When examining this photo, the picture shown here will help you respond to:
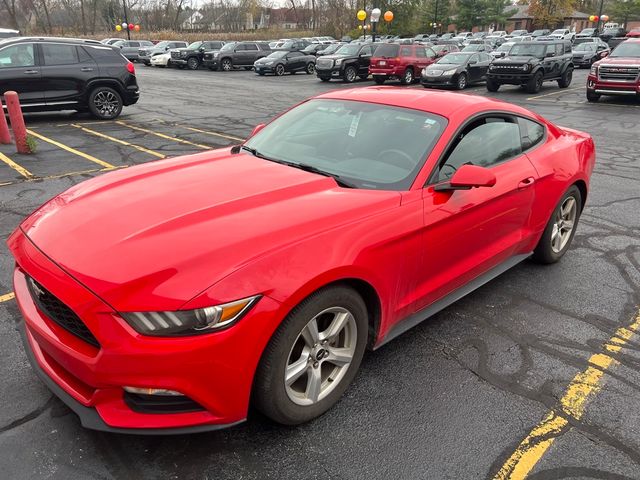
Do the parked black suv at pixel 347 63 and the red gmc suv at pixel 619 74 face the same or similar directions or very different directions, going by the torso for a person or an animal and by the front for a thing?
same or similar directions

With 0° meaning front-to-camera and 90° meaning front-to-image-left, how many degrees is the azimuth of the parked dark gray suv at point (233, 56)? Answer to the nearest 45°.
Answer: approximately 45°

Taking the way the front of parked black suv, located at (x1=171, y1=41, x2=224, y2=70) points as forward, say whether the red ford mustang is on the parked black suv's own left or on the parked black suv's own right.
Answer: on the parked black suv's own left

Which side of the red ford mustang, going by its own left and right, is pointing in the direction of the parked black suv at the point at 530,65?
back

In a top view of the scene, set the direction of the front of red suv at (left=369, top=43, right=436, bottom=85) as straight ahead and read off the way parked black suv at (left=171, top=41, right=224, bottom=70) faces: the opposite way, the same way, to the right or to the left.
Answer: the opposite way

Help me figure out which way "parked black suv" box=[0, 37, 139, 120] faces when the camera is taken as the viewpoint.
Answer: facing to the left of the viewer

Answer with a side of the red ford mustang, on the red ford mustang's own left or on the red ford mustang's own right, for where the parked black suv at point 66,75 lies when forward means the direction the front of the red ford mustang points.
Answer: on the red ford mustang's own right

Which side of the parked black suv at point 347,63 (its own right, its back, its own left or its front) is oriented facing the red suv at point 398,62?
left

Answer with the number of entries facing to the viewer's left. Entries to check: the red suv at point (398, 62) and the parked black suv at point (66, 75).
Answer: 1

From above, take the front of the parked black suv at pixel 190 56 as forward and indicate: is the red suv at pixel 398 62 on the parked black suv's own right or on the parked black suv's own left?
on the parked black suv's own left

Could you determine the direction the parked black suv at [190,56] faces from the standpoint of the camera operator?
facing the viewer and to the left of the viewer

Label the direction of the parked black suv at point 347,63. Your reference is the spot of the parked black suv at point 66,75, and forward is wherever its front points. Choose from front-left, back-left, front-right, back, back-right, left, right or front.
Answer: back-right

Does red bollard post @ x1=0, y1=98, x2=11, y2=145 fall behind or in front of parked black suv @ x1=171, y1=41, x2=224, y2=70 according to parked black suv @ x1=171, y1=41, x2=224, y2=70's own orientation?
in front

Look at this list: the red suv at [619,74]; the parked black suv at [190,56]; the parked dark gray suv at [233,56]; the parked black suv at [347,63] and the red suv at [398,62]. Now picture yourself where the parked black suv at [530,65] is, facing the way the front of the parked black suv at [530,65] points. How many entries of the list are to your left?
1

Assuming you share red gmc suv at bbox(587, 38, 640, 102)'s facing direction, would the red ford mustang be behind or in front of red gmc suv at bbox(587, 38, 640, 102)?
in front

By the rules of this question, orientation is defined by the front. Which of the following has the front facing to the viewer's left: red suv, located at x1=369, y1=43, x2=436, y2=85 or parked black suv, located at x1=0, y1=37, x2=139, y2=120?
the parked black suv
